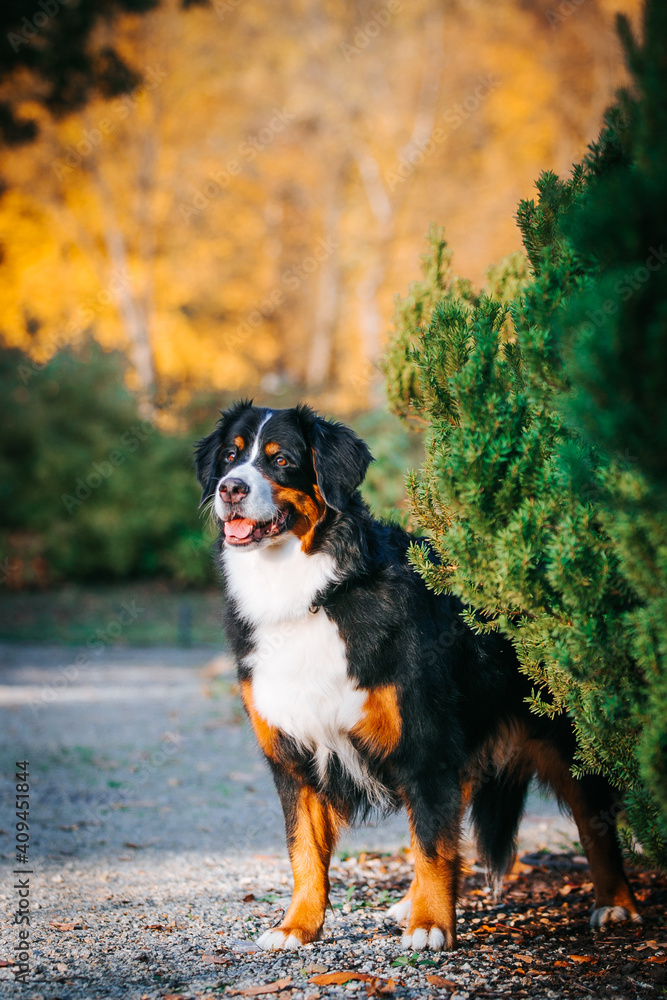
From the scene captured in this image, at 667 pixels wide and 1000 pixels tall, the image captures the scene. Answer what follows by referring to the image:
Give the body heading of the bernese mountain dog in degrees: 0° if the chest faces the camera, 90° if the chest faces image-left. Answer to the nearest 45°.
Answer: approximately 45°

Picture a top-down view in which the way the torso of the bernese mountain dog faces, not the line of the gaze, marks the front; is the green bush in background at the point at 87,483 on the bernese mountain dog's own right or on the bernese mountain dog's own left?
on the bernese mountain dog's own right
